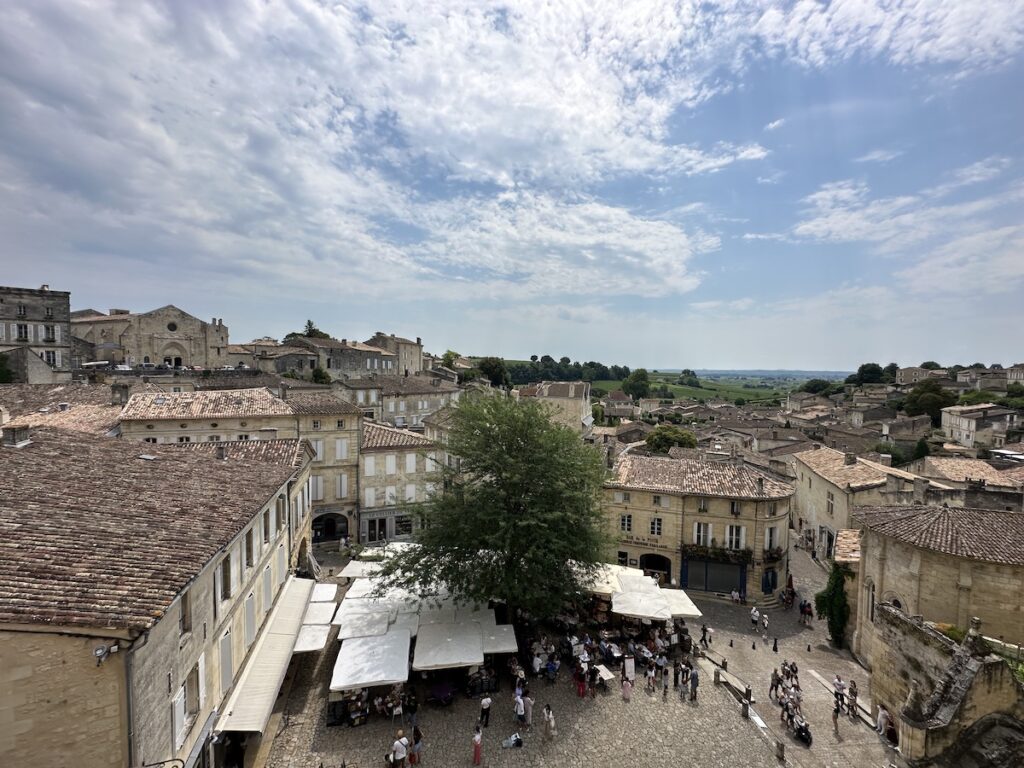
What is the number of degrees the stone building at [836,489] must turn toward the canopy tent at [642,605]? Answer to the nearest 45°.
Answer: approximately 45° to its left

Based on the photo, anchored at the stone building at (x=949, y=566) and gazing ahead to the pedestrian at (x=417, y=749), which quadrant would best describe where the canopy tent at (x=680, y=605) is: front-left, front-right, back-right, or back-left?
front-right

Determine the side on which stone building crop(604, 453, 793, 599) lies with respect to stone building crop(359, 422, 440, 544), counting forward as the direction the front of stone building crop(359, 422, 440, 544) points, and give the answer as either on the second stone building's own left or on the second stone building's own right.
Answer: on the second stone building's own left

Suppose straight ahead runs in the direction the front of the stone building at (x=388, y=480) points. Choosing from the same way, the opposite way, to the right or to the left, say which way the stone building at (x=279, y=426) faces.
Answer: the same way

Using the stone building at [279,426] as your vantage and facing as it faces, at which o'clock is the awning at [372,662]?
The awning is roughly at 12 o'clock from the stone building.

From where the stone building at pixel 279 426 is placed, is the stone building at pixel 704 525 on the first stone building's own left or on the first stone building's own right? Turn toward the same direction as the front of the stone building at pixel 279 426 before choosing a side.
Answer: on the first stone building's own left

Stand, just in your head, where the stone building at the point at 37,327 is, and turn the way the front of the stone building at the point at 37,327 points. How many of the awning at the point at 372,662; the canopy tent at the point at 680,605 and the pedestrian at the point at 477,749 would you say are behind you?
0

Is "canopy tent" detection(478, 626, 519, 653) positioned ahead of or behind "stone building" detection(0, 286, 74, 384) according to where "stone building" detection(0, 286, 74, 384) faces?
ahead

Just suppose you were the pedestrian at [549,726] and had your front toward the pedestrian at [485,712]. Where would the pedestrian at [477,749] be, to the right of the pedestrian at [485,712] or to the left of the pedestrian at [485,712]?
left

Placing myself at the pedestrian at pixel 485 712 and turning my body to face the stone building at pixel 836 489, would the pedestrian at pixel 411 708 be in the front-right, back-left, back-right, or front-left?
back-left

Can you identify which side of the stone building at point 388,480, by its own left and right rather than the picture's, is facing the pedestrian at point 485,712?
front

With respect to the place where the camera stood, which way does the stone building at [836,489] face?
facing the viewer and to the left of the viewer

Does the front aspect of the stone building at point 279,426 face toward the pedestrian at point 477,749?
yes

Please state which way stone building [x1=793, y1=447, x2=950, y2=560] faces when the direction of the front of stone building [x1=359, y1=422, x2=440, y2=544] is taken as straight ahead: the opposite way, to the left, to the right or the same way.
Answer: to the right

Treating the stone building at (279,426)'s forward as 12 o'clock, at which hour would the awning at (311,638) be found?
The awning is roughly at 12 o'clock from the stone building.

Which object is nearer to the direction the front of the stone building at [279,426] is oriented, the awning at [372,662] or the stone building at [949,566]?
the awning

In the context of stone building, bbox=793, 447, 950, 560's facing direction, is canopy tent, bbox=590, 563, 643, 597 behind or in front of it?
in front

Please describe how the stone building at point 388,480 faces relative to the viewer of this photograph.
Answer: facing the viewer

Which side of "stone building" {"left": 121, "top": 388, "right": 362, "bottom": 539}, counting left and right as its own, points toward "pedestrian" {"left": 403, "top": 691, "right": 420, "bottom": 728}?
front

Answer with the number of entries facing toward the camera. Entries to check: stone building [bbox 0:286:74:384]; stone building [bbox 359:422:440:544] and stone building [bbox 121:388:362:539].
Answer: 3

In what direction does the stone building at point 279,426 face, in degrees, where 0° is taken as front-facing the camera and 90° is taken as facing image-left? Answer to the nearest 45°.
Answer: approximately 0°
